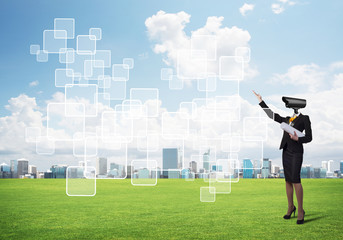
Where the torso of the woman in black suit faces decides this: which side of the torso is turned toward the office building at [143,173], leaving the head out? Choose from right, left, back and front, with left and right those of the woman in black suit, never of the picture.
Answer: right

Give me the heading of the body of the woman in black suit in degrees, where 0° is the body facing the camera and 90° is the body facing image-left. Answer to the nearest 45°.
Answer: approximately 45°

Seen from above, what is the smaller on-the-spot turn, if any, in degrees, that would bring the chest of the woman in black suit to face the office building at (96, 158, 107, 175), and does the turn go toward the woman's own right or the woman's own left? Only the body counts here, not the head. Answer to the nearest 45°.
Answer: approximately 90° to the woman's own right
